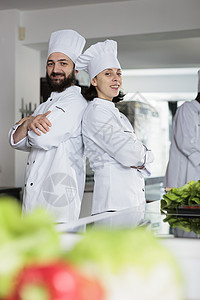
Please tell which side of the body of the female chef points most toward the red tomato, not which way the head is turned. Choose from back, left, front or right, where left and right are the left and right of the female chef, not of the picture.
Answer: right

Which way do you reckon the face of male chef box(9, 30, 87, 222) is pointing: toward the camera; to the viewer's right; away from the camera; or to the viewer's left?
toward the camera

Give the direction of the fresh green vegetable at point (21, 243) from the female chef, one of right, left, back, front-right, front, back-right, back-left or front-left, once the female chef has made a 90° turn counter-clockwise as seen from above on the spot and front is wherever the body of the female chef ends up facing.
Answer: back

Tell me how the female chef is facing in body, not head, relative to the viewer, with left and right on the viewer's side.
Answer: facing to the right of the viewer

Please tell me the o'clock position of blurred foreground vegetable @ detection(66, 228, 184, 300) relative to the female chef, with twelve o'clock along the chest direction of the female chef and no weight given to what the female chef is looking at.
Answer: The blurred foreground vegetable is roughly at 3 o'clock from the female chef.

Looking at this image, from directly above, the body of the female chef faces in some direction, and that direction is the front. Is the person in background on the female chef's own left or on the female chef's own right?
on the female chef's own left
